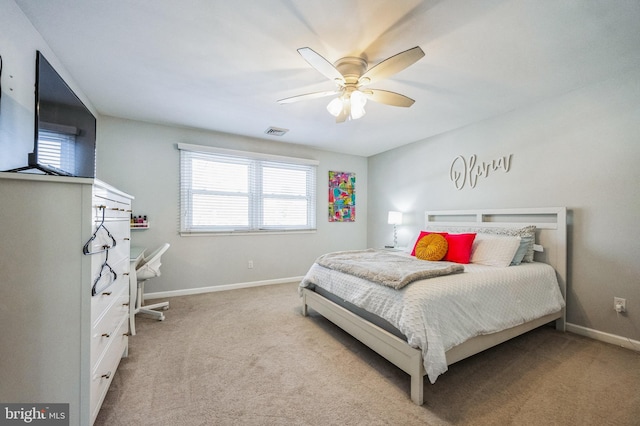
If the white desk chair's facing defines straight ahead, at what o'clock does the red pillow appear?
The red pillow is roughly at 7 o'clock from the white desk chair.

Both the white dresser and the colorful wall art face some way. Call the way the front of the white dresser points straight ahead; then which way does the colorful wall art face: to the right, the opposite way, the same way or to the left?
to the right

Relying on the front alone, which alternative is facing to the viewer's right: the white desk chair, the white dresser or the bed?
the white dresser

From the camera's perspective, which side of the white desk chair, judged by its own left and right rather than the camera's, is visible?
left

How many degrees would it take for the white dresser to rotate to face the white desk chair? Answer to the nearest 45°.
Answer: approximately 45° to its left

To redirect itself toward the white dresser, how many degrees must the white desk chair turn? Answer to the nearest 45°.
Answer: approximately 90° to its left

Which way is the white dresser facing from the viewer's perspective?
to the viewer's right
